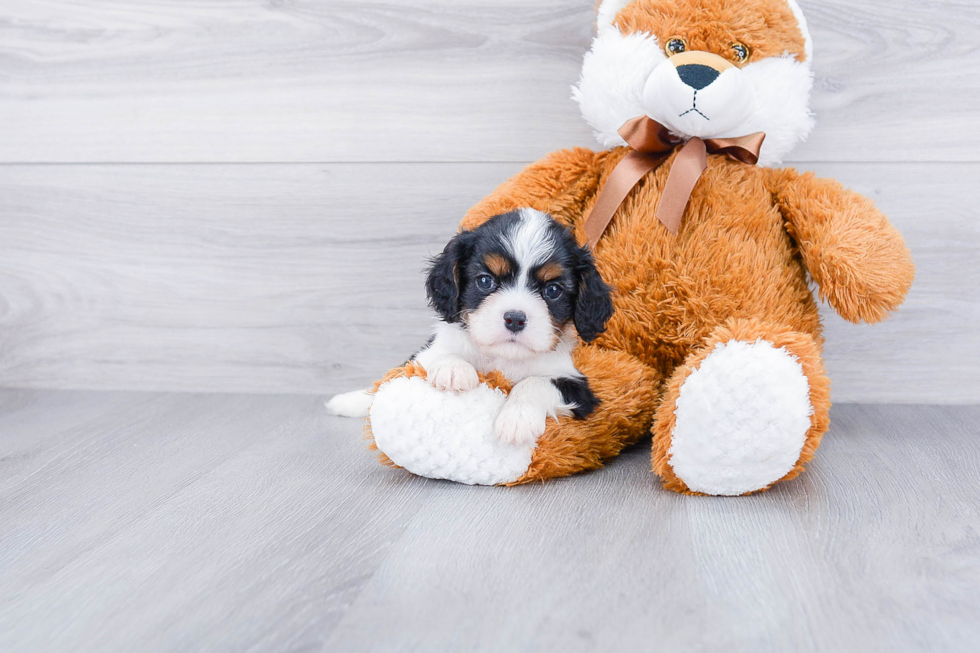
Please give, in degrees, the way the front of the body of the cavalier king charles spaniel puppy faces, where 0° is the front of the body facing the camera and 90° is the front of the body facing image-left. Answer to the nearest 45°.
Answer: approximately 0°

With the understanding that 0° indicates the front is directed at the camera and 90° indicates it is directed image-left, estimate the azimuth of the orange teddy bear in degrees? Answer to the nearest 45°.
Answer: approximately 0°
